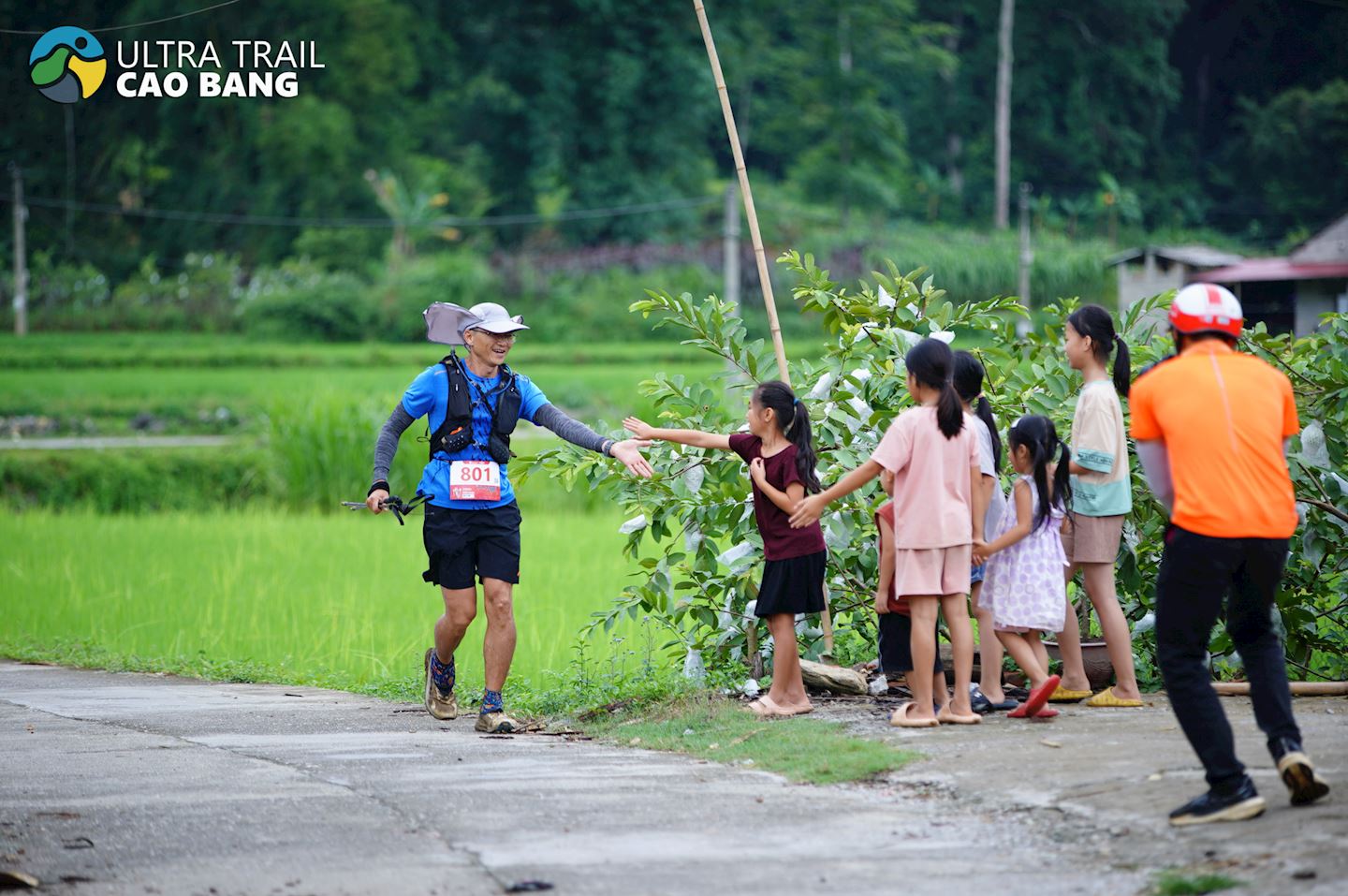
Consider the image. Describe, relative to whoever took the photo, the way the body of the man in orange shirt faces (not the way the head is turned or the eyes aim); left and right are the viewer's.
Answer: facing away from the viewer and to the left of the viewer

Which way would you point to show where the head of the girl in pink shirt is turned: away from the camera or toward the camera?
away from the camera

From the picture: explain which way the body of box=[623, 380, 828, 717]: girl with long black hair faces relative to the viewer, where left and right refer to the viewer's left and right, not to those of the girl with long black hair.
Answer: facing to the left of the viewer

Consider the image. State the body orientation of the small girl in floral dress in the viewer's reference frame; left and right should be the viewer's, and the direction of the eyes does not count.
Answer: facing to the left of the viewer

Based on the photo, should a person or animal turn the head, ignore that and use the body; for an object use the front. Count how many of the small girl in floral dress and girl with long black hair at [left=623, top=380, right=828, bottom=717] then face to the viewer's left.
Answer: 2

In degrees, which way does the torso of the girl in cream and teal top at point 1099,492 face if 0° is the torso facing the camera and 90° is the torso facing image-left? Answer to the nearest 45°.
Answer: approximately 90°

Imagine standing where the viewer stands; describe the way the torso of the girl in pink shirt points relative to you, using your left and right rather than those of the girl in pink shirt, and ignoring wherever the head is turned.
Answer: facing away from the viewer and to the left of the viewer

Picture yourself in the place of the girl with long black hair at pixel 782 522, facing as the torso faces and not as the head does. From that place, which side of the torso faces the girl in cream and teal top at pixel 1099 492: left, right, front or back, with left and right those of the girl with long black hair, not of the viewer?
back

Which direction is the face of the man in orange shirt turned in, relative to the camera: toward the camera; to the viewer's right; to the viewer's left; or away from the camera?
away from the camera

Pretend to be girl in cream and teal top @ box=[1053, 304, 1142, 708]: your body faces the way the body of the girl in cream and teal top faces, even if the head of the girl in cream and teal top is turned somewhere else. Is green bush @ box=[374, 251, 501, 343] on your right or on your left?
on your right
